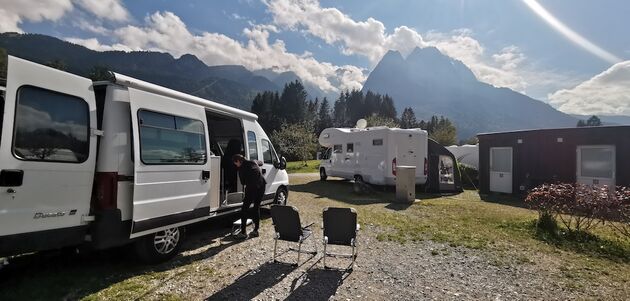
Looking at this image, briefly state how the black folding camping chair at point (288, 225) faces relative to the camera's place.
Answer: facing away from the viewer and to the right of the viewer

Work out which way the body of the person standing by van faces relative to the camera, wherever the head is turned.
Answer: to the viewer's left

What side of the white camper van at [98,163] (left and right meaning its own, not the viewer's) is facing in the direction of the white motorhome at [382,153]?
front

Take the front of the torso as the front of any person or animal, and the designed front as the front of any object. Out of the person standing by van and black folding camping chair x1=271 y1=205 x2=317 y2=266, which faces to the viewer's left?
the person standing by van

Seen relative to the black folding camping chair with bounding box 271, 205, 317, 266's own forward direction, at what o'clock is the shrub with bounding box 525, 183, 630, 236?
The shrub is roughly at 1 o'clock from the black folding camping chair.

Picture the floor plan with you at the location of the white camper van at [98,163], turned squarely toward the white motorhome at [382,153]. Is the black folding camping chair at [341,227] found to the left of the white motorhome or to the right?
right

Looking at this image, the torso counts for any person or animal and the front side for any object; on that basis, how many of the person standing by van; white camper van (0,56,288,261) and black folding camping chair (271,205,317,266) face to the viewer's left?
1

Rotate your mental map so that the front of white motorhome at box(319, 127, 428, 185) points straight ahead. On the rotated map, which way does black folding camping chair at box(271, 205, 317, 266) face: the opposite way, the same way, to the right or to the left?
to the right

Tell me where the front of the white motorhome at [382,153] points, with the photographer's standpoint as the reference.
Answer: facing away from the viewer and to the left of the viewer

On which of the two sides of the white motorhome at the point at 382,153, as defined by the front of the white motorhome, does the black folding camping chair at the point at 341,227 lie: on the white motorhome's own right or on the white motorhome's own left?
on the white motorhome's own left

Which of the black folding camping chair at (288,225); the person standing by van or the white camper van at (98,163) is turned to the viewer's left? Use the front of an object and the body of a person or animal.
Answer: the person standing by van
